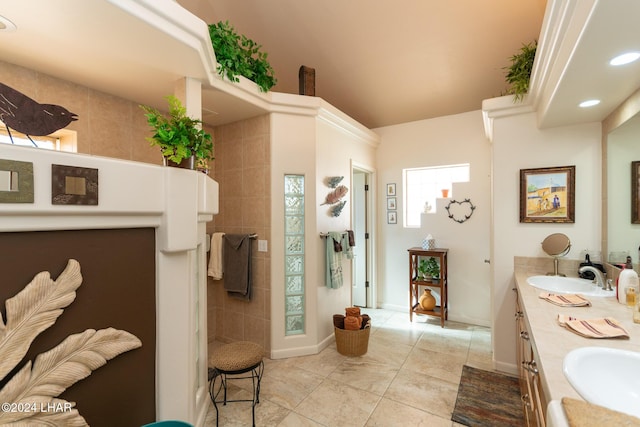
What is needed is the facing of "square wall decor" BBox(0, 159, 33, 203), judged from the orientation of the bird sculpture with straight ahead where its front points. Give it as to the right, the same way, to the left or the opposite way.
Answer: to the right

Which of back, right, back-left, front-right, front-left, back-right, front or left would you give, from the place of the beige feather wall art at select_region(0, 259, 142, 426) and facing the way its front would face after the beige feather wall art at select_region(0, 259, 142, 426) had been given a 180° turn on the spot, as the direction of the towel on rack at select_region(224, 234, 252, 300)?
front-right

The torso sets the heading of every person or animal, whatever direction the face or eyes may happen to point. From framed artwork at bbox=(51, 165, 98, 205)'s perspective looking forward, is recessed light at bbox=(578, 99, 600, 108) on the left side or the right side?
on its left

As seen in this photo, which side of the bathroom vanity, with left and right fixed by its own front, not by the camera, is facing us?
left

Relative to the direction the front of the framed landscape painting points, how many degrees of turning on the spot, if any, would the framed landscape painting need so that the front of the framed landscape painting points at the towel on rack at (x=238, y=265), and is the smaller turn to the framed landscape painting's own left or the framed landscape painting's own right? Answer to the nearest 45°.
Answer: approximately 45° to the framed landscape painting's own right

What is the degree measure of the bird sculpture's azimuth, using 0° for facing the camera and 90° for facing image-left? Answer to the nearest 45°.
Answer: approximately 270°

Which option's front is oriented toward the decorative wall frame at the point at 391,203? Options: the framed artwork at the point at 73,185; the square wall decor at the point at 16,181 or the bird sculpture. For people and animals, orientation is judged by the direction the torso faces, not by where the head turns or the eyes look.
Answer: the bird sculpture
